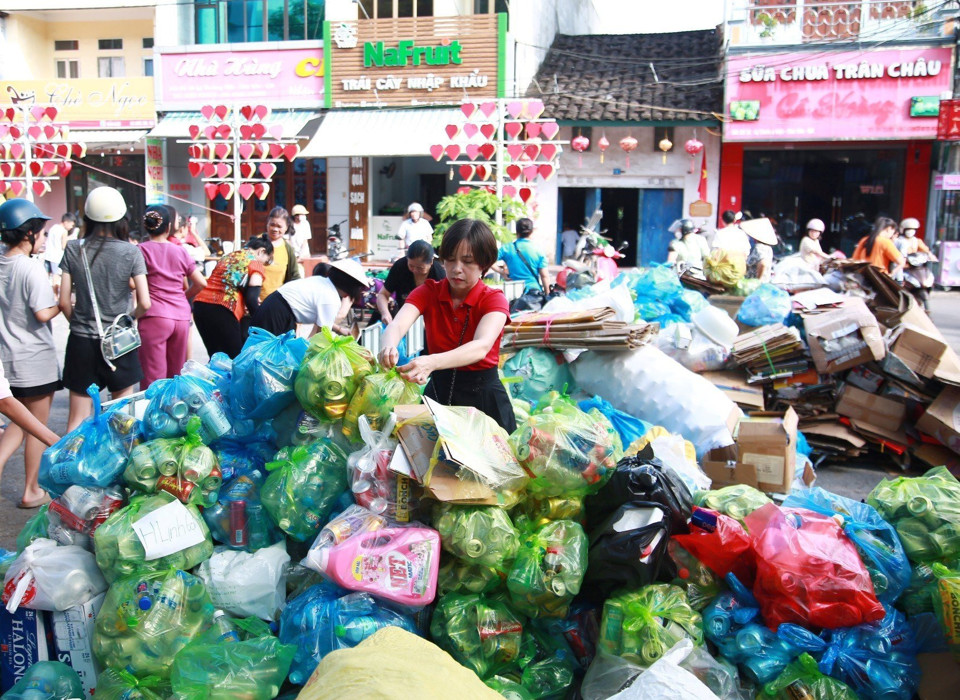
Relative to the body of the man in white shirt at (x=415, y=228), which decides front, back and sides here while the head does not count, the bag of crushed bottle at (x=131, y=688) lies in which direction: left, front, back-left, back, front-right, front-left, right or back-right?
front

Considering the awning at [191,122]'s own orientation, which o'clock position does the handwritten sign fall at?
The handwritten sign is roughly at 12 o'clock from the awning.

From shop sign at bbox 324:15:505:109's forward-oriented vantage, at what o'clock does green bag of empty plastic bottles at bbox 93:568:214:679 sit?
The green bag of empty plastic bottles is roughly at 12 o'clock from the shop sign.

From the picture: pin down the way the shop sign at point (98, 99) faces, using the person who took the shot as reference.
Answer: facing the viewer

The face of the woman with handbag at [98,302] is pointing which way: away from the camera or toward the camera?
away from the camera

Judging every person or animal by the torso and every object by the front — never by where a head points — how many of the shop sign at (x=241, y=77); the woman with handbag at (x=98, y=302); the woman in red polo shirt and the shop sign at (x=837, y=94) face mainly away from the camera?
1

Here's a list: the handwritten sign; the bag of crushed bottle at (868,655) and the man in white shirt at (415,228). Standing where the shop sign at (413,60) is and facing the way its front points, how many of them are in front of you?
3

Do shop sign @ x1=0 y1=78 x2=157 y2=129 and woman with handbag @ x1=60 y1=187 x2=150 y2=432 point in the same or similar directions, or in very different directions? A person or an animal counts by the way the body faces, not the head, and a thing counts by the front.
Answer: very different directions

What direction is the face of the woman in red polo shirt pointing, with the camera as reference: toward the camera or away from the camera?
toward the camera

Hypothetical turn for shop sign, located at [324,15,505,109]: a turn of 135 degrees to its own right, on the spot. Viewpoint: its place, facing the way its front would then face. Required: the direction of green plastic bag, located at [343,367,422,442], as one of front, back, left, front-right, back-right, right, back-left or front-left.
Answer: back-left

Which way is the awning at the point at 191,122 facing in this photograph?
toward the camera

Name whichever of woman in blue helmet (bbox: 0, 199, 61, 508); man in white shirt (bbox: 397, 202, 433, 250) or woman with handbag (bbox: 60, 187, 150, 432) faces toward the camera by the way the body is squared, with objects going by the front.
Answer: the man in white shirt

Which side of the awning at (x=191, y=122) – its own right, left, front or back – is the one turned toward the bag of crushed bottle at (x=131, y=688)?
front

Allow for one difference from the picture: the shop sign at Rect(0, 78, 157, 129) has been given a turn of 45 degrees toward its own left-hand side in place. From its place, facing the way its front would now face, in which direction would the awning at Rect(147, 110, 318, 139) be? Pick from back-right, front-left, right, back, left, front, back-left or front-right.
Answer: front

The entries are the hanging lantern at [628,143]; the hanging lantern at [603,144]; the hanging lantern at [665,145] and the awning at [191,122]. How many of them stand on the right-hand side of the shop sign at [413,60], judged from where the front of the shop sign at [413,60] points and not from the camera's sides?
1

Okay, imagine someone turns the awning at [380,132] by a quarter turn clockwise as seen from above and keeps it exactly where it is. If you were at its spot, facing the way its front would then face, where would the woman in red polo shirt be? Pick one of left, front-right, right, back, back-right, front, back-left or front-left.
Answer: left
